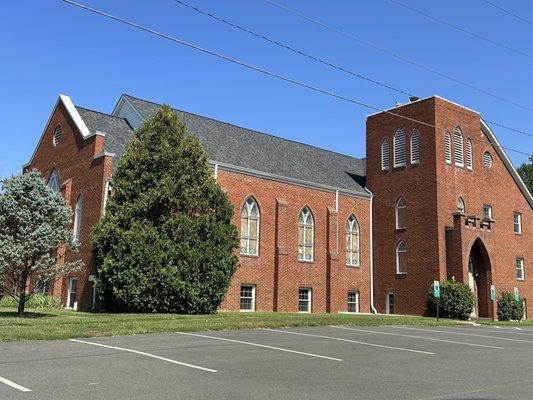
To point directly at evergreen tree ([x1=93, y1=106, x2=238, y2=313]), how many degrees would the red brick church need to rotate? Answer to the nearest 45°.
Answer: approximately 90° to its right

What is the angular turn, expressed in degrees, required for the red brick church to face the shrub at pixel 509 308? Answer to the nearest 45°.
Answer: approximately 45° to its left

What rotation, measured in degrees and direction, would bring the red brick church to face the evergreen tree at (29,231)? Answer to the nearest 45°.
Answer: approximately 90° to its right

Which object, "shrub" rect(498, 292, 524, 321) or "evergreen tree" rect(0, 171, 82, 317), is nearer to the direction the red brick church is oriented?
the shrub

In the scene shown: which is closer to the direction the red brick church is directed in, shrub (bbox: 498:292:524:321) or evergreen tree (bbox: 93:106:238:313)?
the shrub

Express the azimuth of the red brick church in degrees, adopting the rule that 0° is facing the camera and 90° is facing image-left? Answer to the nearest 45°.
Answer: approximately 315°
